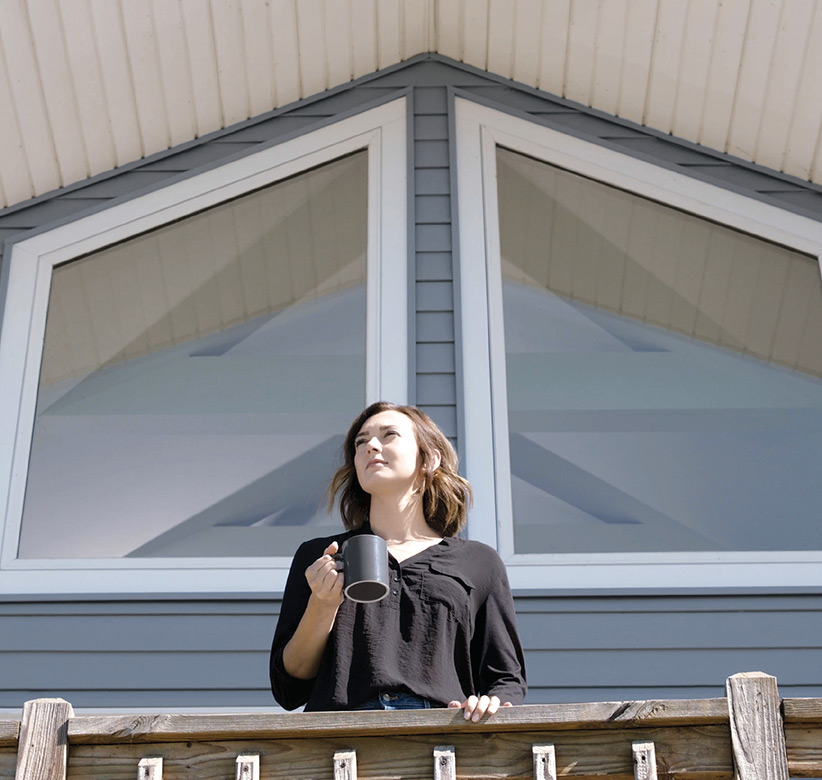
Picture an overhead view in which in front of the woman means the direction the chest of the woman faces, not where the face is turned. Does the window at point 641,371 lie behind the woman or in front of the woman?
behind

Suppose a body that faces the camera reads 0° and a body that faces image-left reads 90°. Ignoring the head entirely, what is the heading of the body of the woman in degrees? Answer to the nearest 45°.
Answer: approximately 0°
